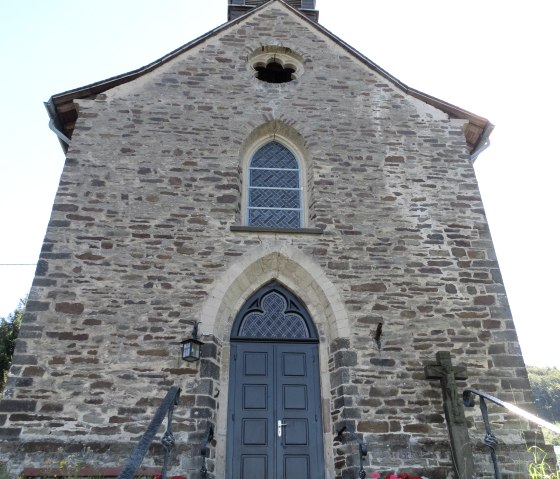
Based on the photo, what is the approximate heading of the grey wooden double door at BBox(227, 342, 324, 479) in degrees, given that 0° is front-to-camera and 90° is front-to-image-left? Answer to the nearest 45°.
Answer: approximately 0°

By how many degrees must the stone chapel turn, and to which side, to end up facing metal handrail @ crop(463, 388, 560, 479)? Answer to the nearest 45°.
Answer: approximately 45° to its left

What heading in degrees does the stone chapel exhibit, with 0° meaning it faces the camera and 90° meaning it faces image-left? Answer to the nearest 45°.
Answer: approximately 0°

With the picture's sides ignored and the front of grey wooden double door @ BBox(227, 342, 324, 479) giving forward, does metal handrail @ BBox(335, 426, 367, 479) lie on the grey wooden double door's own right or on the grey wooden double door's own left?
on the grey wooden double door's own left

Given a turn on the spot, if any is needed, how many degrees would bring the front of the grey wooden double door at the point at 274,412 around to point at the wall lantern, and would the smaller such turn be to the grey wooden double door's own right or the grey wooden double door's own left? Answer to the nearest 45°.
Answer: approximately 45° to the grey wooden double door's own right
